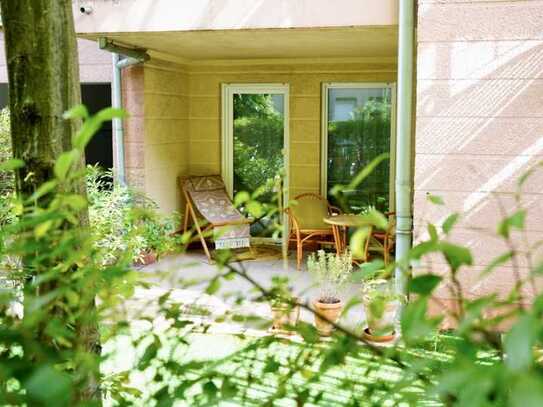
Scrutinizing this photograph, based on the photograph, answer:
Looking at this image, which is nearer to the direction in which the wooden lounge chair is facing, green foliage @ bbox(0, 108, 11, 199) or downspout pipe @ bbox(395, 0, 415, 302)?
the downspout pipe

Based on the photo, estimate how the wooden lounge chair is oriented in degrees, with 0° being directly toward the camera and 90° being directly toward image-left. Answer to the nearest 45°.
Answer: approximately 315°

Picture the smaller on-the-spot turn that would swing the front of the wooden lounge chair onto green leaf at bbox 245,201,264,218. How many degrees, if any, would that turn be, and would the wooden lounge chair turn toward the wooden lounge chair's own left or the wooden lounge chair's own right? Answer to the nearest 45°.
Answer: approximately 45° to the wooden lounge chair's own right

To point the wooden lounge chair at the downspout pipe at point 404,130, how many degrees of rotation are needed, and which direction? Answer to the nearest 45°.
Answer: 0° — it already faces it

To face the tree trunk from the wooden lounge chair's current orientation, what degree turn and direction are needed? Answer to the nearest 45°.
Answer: approximately 45° to its right

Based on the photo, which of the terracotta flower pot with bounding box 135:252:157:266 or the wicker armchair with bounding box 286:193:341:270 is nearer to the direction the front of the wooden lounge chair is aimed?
the wicker armchair

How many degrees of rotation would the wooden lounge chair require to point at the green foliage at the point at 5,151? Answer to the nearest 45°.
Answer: approximately 90° to its right

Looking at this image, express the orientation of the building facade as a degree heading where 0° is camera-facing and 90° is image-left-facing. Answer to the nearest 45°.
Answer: approximately 0°
